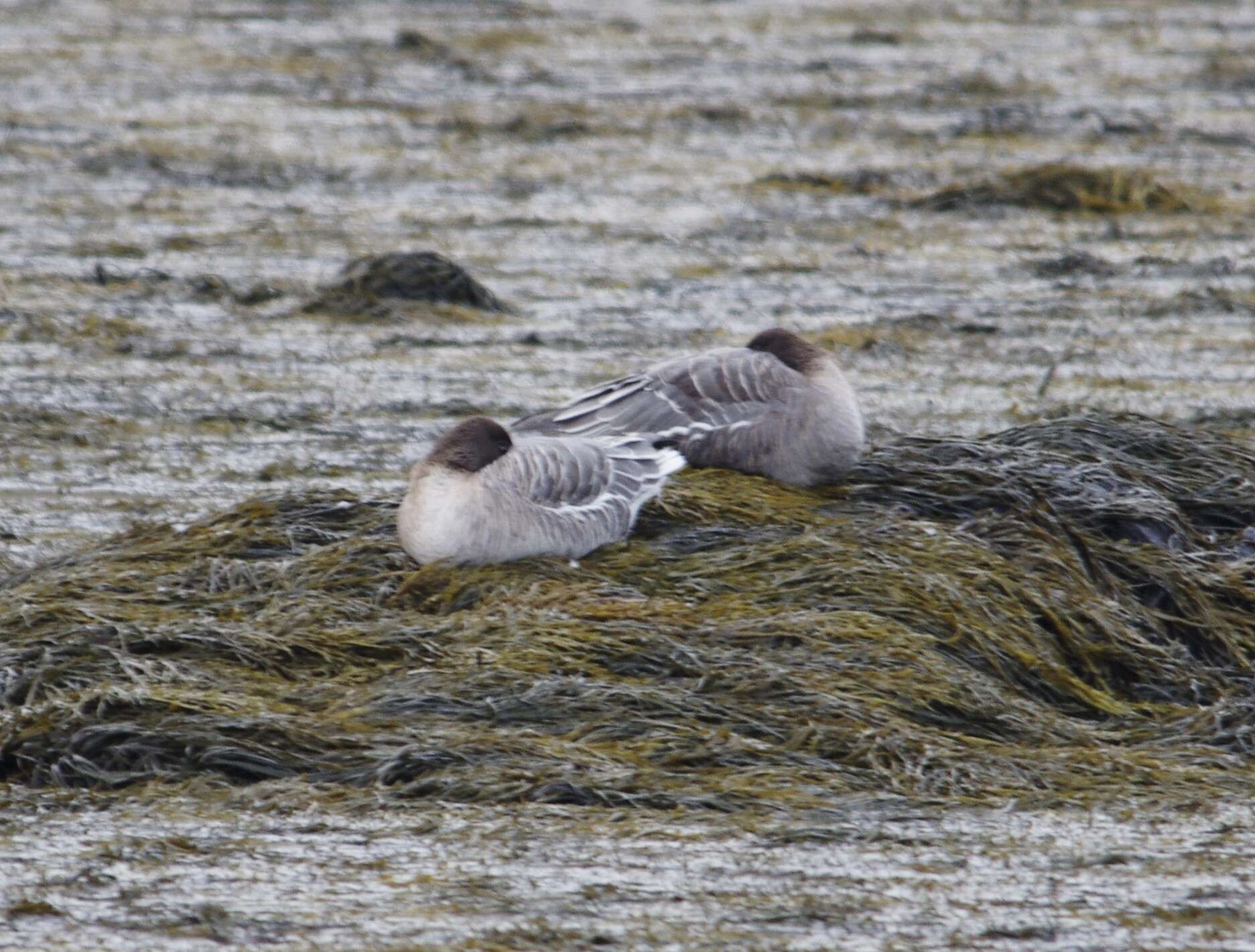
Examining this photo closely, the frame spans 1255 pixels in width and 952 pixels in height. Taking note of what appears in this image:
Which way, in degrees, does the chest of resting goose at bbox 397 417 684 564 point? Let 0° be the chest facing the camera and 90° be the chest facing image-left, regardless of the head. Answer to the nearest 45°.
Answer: approximately 90°

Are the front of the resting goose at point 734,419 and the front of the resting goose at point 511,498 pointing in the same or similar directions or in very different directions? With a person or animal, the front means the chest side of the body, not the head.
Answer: very different directions

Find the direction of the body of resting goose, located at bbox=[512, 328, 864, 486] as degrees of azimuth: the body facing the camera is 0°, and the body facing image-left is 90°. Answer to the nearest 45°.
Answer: approximately 270°

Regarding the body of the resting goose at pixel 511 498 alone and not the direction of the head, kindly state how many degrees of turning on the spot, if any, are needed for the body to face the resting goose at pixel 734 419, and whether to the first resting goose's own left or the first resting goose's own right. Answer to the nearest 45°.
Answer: approximately 135° to the first resting goose's own right

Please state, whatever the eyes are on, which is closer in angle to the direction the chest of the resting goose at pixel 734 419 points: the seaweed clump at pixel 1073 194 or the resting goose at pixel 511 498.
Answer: the seaweed clump

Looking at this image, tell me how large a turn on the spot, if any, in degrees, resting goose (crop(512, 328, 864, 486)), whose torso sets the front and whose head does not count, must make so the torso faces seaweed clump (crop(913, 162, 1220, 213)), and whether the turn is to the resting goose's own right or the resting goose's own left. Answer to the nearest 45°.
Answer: approximately 90° to the resting goose's own left

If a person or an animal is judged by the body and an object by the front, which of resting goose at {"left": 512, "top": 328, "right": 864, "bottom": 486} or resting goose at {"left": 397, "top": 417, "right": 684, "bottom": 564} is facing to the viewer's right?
resting goose at {"left": 512, "top": 328, "right": 864, "bottom": 486}

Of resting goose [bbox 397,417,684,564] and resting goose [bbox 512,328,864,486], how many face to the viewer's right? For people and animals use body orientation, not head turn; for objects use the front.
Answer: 1

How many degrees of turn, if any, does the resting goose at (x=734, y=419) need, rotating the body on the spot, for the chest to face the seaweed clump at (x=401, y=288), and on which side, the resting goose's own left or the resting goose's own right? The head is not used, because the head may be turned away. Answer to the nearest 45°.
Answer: approximately 90° to the resting goose's own left

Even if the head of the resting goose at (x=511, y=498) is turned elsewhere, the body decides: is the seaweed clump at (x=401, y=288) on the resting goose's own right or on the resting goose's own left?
on the resting goose's own right
